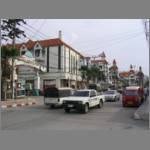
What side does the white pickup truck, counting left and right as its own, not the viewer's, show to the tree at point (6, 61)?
right

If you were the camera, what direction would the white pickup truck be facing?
facing the viewer and to the left of the viewer

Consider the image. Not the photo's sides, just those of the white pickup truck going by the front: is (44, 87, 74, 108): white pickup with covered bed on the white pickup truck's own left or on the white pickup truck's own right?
on the white pickup truck's own right
